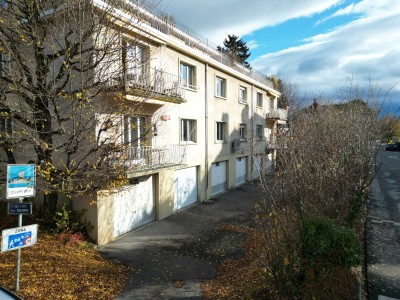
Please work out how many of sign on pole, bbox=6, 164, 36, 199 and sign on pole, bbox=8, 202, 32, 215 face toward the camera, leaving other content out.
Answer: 2

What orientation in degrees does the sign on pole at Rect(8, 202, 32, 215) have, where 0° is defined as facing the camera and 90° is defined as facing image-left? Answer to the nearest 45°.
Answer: approximately 0°

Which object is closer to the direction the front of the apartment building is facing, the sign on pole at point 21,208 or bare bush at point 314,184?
the bare bush

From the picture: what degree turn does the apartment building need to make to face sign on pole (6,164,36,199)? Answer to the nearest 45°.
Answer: approximately 90° to its right

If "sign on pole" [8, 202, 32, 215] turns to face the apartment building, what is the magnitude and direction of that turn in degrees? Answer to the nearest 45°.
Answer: approximately 135° to its left

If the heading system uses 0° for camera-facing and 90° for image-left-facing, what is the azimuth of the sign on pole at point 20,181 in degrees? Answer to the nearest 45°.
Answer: approximately 0°

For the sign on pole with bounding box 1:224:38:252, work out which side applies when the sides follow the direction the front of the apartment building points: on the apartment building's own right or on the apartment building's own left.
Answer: on the apartment building's own right

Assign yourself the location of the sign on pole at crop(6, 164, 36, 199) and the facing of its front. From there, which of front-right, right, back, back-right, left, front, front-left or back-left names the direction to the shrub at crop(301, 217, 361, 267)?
front-left

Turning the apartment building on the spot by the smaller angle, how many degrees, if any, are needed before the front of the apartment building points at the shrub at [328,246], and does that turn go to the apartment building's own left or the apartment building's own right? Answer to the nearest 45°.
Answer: approximately 45° to the apartment building's own right
